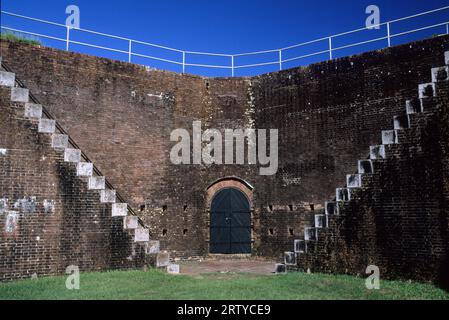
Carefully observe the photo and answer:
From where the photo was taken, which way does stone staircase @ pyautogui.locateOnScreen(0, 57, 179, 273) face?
to the viewer's right

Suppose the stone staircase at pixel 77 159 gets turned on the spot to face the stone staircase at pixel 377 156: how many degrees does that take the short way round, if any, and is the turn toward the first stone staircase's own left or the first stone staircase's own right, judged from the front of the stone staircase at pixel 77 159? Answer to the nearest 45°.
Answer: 0° — it already faces it
